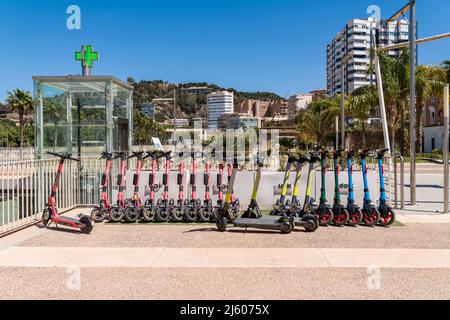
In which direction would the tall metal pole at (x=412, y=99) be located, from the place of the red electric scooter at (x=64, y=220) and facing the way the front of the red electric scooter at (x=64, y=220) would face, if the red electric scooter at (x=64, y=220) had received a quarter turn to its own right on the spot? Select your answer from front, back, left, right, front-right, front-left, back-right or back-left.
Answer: front-right

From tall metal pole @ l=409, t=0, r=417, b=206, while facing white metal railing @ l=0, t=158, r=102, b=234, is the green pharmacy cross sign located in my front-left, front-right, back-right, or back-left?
front-right

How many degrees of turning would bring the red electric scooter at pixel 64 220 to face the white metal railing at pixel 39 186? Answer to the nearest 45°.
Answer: approximately 45° to its right

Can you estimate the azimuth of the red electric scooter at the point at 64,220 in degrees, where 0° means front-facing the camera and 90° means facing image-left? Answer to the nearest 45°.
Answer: approximately 135°

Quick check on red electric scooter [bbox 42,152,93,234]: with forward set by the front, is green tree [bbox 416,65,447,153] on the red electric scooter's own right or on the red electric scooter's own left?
on the red electric scooter's own right

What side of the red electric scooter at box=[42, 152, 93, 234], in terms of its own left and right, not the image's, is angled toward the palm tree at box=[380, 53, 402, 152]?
right

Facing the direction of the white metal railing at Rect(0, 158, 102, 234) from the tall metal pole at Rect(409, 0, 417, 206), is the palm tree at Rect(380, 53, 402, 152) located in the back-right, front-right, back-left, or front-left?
back-right

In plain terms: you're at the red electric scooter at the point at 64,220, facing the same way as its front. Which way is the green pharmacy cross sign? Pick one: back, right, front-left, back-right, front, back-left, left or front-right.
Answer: front-right

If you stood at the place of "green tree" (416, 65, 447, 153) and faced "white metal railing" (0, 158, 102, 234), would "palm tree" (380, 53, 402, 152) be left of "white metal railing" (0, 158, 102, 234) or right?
right
